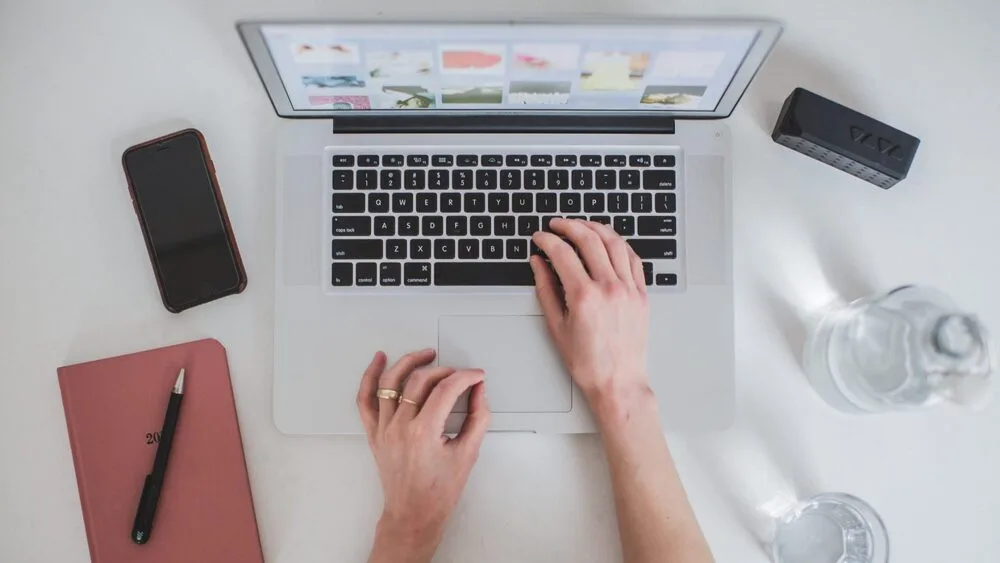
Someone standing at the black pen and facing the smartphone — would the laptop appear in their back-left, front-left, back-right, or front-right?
front-right

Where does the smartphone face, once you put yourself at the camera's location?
facing the viewer

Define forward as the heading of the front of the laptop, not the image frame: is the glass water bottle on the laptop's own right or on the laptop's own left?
on the laptop's own left

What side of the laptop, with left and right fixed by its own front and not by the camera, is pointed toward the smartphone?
right

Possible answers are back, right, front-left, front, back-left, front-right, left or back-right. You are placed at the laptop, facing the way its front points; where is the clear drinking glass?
left

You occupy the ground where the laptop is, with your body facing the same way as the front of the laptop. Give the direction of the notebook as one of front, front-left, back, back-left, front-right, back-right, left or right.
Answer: right
